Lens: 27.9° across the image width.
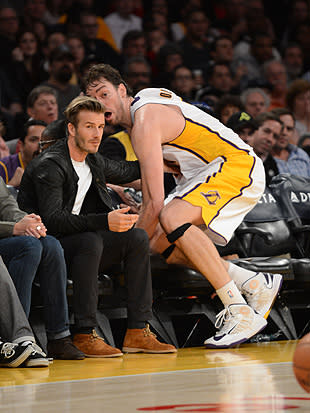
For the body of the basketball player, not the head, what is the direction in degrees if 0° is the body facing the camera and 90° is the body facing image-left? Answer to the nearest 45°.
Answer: approximately 90°

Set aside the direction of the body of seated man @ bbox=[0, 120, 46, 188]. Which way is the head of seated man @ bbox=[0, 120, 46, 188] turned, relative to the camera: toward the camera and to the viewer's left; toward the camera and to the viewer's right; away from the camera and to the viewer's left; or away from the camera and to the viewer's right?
toward the camera and to the viewer's right

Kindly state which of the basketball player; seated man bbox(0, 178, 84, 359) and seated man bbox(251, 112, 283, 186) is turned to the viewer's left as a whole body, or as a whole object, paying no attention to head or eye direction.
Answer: the basketball player

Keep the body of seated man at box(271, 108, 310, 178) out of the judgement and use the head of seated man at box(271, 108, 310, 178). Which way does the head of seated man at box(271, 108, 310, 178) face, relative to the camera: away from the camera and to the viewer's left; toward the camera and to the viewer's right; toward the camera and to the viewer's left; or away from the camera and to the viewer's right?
toward the camera and to the viewer's left

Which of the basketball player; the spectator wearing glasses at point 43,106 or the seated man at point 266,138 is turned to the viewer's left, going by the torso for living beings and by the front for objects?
the basketball player

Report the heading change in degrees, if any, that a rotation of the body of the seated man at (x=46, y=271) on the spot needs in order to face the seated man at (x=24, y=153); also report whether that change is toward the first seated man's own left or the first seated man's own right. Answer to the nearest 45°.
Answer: approximately 135° to the first seated man's own left

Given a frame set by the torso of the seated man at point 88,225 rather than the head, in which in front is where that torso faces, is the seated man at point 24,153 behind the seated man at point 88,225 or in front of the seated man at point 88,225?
behind

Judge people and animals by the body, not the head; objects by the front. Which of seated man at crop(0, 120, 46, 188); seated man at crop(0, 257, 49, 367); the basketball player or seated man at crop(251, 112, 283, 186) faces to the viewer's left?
the basketball player

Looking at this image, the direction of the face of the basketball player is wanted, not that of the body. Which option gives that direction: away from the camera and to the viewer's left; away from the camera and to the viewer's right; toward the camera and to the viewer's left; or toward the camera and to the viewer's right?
toward the camera and to the viewer's left

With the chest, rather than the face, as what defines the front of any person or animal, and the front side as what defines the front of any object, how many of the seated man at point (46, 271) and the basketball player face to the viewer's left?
1

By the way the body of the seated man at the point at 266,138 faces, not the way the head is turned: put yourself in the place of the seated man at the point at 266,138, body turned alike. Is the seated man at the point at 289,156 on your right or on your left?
on your left

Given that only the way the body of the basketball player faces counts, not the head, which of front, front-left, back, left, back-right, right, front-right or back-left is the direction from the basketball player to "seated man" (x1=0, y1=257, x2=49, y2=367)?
front-left

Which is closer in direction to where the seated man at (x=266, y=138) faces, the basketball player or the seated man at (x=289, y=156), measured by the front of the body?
the basketball player

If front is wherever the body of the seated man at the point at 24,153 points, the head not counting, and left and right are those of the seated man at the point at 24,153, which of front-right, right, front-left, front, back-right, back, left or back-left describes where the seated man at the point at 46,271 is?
front-right
